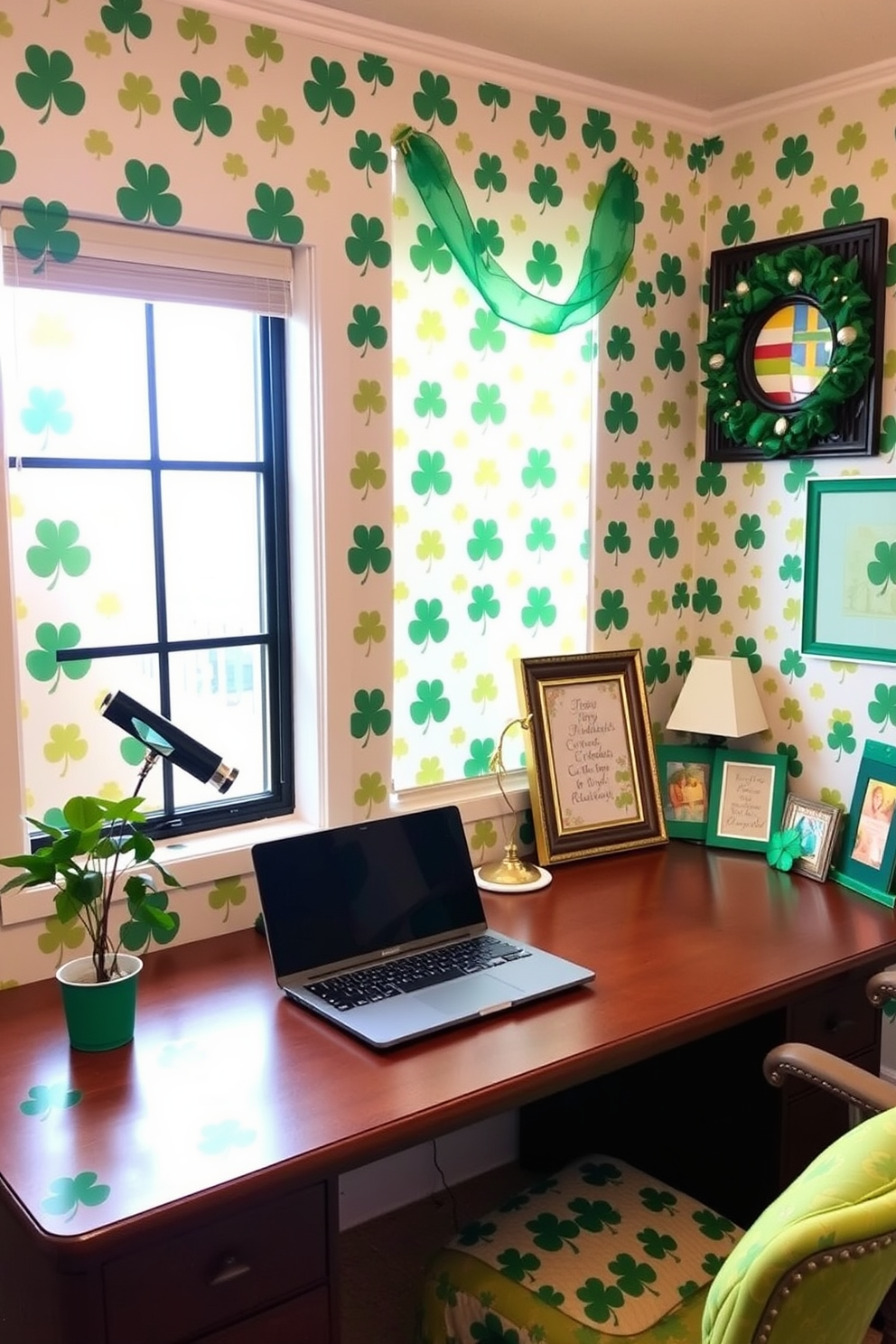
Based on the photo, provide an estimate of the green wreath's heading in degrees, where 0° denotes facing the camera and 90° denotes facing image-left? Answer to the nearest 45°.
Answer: approximately 45°

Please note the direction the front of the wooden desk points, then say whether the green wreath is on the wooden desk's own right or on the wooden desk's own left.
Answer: on the wooden desk's own left

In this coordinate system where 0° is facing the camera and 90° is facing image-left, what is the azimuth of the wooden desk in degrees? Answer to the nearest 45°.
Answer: approximately 315°

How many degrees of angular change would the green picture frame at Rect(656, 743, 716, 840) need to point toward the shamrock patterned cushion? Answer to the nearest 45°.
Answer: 0° — it already faces it

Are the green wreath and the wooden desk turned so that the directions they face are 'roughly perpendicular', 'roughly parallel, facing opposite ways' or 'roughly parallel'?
roughly perpendicular

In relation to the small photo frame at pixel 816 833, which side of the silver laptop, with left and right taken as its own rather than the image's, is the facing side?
left

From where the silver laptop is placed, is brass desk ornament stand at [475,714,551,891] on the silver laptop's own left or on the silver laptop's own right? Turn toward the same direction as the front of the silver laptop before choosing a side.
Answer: on the silver laptop's own left
